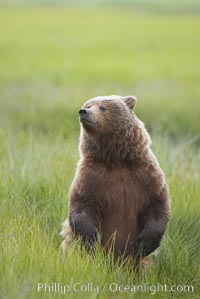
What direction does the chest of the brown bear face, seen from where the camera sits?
toward the camera
